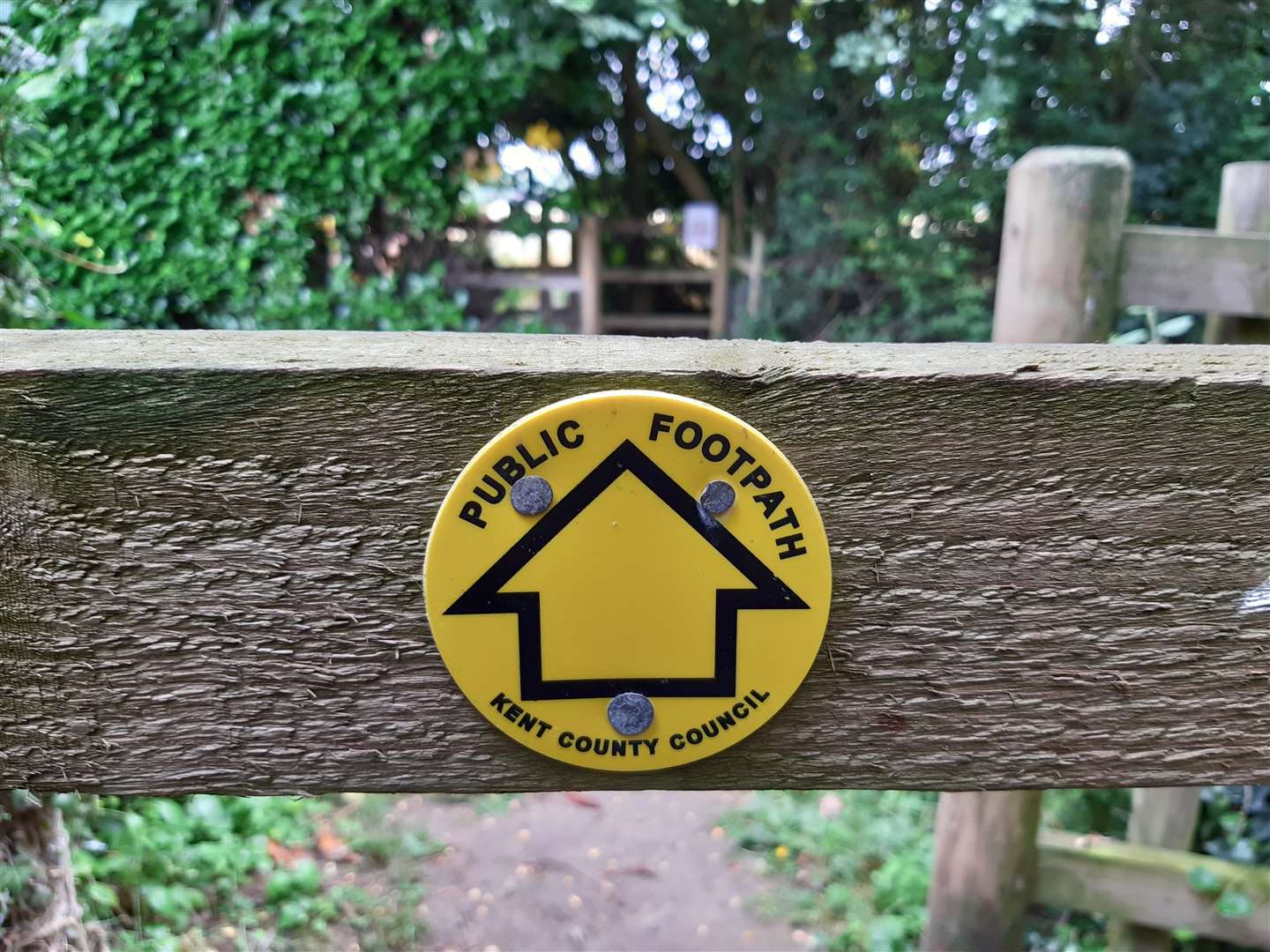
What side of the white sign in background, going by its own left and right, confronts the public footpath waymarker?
front

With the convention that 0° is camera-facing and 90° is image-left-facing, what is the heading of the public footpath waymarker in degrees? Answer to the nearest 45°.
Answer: approximately 0°

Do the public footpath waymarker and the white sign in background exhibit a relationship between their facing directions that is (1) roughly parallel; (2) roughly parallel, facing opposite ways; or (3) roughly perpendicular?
roughly parallel

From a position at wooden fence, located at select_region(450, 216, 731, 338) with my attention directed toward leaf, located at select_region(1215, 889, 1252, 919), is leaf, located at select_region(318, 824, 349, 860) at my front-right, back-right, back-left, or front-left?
front-right

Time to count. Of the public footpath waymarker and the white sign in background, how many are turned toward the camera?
2

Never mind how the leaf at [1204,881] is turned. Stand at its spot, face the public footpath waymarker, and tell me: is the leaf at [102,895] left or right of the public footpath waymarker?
right

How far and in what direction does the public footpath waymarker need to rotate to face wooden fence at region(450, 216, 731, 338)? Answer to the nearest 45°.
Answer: approximately 180°

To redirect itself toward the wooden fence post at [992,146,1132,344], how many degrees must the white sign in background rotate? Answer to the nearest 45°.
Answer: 0° — it already faces it

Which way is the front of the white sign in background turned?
toward the camera
